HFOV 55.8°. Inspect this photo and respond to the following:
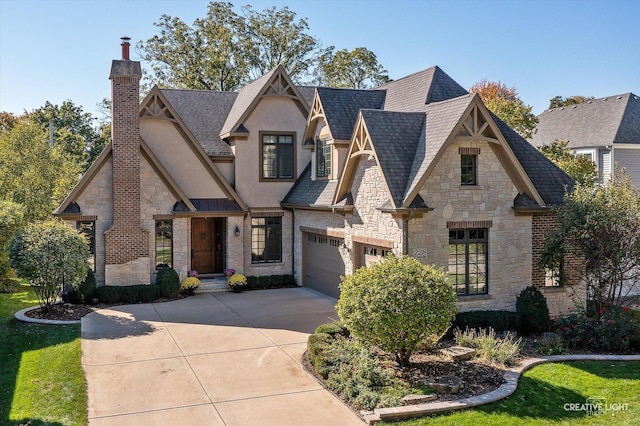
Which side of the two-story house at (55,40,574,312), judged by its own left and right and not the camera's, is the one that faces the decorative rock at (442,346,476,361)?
front

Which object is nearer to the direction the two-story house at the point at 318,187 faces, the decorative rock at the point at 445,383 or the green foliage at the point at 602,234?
the decorative rock

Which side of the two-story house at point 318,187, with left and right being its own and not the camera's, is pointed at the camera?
front

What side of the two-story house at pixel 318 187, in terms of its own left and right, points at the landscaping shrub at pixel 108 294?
right

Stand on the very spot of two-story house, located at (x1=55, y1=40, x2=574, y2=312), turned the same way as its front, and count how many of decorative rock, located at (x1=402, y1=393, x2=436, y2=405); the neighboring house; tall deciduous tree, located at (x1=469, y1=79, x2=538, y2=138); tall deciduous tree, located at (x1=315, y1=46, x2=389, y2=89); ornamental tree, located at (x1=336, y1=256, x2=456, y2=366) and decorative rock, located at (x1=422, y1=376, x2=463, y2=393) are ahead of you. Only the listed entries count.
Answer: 3

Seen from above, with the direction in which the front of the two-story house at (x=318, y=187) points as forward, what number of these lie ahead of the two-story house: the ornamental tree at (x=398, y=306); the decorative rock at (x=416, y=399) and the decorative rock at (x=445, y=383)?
3

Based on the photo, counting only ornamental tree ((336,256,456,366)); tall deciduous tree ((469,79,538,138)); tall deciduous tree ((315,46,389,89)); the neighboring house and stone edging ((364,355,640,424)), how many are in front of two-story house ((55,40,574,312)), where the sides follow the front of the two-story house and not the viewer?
2

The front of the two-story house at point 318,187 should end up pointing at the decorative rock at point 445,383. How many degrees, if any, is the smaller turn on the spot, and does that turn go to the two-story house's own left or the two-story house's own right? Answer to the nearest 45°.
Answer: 0° — it already faces it

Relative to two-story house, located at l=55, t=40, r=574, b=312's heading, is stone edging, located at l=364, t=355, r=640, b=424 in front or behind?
in front

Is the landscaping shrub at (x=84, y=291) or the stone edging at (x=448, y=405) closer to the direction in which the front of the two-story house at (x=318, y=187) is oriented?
the stone edging

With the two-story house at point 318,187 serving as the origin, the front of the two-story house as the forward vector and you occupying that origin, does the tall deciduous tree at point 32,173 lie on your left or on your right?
on your right

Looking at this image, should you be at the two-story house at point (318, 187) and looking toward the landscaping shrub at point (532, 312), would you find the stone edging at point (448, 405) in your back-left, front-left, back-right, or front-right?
front-right

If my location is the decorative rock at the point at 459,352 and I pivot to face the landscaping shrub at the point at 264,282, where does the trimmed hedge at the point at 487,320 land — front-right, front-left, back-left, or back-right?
front-right

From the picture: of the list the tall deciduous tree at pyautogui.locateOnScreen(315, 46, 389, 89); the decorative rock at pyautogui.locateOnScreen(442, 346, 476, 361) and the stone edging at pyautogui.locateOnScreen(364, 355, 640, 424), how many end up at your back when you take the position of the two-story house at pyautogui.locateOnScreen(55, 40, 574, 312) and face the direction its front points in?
1

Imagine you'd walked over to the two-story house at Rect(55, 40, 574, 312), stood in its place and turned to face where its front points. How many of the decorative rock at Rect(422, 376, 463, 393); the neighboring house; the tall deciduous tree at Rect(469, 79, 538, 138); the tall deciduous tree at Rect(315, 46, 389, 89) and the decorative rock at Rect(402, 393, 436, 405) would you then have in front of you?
2

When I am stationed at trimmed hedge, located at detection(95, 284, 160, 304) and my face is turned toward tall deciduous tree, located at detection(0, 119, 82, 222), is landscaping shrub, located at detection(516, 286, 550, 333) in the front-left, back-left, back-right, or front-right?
back-right

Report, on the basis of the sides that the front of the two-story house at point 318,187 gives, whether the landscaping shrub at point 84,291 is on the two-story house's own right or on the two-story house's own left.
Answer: on the two-story house's own right

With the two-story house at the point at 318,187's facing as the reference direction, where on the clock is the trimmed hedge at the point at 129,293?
The trimmed hedge is roughly at 3 o'clock from the two-story house.

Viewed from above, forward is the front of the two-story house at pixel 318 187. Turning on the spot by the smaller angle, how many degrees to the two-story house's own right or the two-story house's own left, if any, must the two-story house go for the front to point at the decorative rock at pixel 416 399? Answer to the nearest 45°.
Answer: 0° — it already faces it
